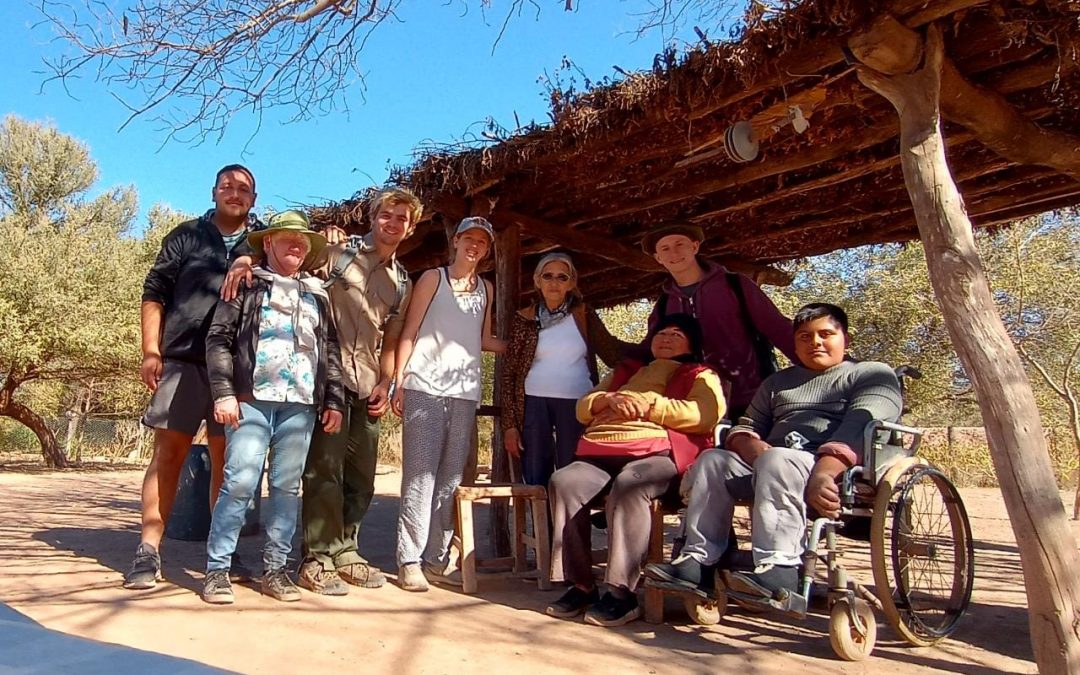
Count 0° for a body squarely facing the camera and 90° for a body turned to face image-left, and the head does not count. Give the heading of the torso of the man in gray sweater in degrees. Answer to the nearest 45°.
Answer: approximately 45°

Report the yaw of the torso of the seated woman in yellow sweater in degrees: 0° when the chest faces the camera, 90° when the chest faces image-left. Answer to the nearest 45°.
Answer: approximately 45°

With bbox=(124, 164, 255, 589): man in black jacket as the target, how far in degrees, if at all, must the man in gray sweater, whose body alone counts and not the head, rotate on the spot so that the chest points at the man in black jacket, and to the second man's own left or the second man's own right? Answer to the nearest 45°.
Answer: approximately 45° to the second man's own right

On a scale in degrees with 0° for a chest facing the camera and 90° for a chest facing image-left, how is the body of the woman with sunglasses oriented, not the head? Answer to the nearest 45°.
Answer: approximately 0°

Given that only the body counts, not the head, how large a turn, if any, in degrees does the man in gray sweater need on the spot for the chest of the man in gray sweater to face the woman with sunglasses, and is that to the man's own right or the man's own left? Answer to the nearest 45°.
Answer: approximately 90° to the man's own right
